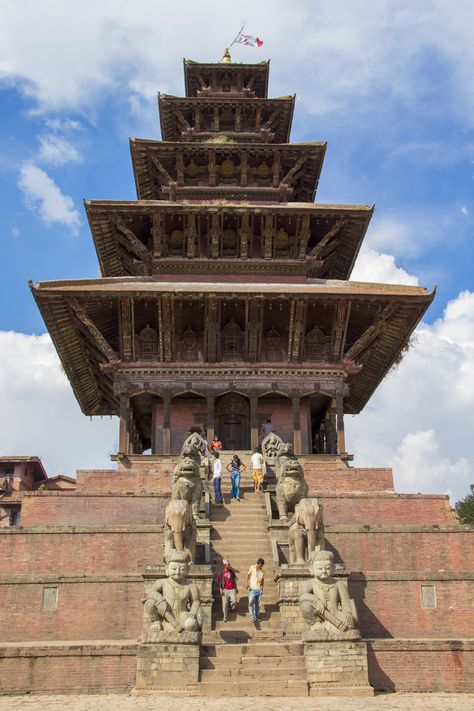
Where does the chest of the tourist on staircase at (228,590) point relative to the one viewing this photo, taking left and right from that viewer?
facing the viewer

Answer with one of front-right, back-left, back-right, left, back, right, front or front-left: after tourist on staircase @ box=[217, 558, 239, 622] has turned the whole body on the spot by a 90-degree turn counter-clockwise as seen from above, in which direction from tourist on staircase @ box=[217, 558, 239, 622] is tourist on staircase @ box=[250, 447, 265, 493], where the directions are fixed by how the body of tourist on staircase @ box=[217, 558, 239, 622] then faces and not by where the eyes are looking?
left

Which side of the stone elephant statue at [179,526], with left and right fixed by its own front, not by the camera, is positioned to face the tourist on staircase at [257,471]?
back

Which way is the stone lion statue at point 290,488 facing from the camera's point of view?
toward the camera

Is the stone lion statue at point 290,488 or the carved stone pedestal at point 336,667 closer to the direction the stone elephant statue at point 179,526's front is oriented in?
the carved stone pedestal

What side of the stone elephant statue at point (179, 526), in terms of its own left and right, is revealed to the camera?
front

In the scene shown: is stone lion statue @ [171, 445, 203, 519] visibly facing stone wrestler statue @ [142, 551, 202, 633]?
yes

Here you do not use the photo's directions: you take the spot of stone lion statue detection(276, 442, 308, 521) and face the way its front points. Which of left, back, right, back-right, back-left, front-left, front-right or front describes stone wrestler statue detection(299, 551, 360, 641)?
front

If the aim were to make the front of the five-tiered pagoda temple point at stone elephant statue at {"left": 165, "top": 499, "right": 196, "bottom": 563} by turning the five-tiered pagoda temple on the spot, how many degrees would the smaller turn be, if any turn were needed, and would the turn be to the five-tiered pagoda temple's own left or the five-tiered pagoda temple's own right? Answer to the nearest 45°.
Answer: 0° — it already faces it

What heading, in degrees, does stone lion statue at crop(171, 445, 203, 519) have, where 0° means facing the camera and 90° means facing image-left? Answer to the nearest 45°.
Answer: approximately 0°

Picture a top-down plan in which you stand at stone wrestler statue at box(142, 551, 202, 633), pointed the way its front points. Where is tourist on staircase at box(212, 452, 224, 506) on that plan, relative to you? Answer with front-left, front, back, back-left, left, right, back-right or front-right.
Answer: back

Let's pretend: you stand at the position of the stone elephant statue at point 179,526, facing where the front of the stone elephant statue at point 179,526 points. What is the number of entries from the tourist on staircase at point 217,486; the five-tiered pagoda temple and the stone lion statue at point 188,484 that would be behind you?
3
